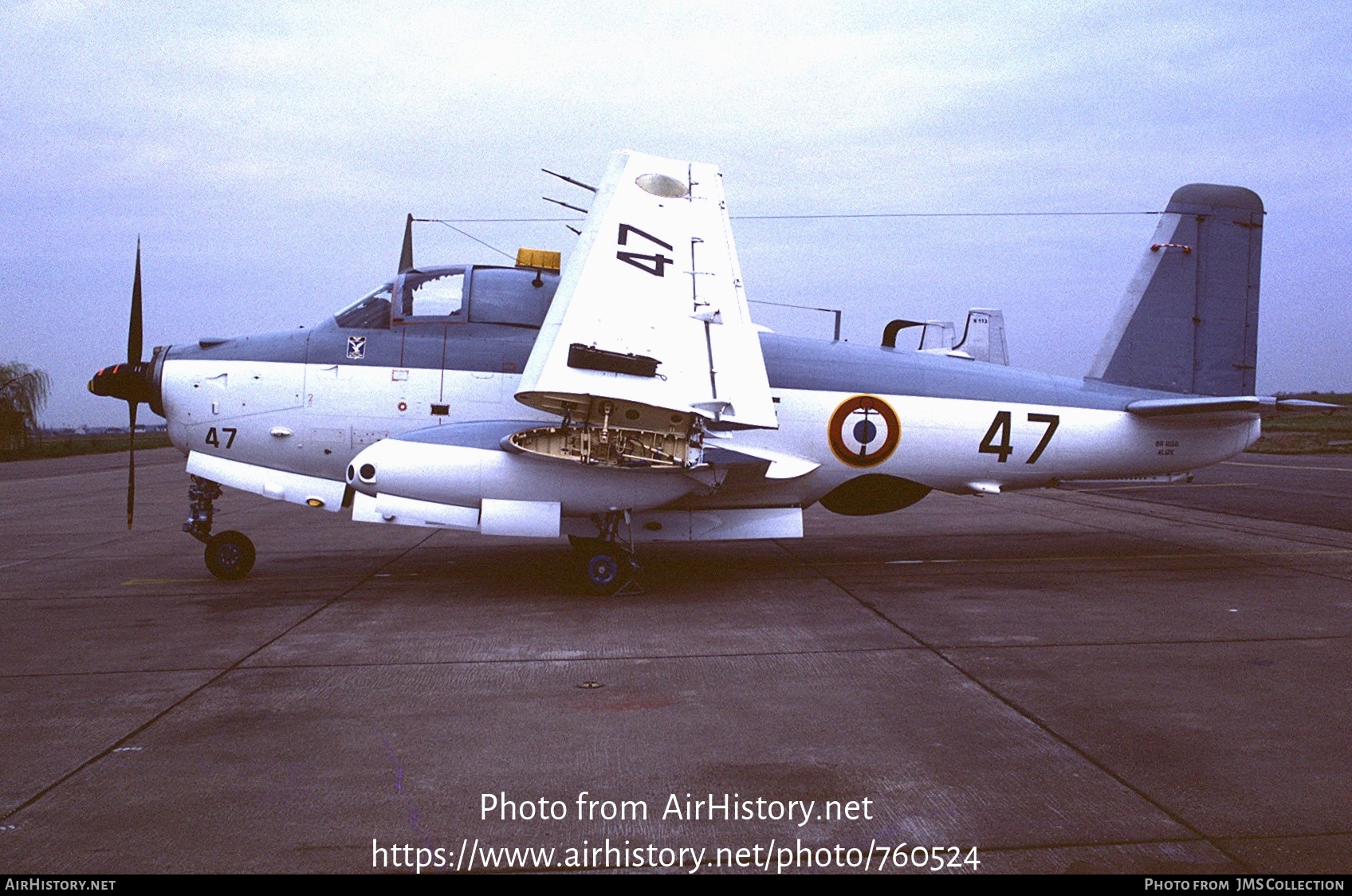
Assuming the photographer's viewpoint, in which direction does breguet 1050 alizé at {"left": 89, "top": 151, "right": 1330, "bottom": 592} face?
facing to the left of the viewer

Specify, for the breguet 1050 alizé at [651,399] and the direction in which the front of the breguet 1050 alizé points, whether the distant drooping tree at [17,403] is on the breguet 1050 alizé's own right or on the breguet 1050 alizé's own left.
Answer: on the breguet 1050 alizé's own right
